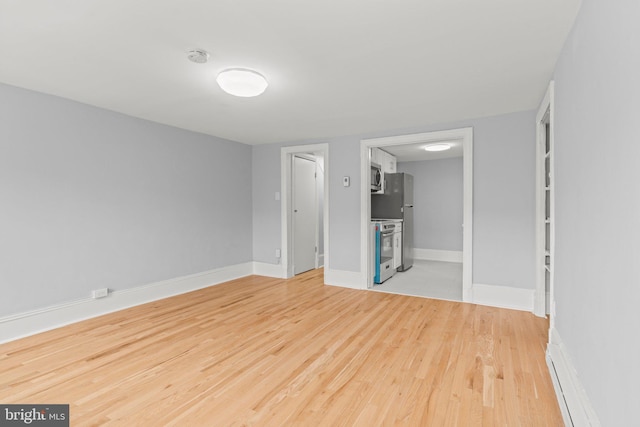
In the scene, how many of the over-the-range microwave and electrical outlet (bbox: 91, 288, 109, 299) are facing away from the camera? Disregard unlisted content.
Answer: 0

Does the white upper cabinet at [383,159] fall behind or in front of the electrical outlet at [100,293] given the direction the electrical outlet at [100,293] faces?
in front

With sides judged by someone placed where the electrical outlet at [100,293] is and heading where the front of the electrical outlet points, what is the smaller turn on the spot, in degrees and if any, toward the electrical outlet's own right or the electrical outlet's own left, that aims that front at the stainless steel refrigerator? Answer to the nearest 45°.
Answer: approximately 45° to the electrical outlet's own left

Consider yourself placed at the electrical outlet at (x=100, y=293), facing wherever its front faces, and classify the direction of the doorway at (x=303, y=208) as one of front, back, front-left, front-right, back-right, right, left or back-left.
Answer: front-left

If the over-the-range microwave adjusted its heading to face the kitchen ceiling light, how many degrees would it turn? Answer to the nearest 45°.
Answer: approximately 45° to its left

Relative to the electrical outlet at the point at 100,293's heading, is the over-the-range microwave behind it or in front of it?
in front

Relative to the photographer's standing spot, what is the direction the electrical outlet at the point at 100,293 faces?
facing the viewer and to the right of the viewer

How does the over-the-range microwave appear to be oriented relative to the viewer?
to the viewer's right
